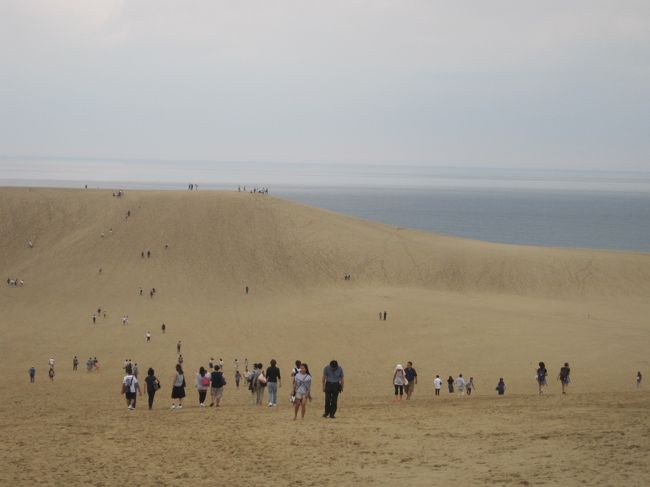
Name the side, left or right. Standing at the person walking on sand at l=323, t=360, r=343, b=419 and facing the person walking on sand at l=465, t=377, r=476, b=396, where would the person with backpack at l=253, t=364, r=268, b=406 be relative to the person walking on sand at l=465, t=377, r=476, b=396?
left

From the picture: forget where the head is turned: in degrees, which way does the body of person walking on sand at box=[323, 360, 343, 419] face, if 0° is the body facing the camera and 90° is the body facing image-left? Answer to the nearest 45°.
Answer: approximately 0°

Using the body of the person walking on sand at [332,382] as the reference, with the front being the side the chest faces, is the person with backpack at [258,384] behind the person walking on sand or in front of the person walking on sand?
behind
